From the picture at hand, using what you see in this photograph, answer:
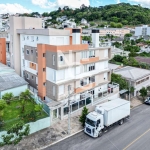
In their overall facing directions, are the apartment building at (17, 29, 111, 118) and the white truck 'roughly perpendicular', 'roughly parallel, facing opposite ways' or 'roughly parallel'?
roughly perpendicular

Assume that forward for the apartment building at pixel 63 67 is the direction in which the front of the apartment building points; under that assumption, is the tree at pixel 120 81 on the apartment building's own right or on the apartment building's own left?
on the apartment building's own left

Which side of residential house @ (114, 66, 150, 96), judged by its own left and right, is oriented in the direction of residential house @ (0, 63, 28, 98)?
right

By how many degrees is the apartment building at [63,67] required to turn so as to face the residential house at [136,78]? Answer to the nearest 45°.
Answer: approximately 90° to its left

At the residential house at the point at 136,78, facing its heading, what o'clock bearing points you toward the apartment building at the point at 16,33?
The apartment building is roughly at 4 o'clock from the residential house.

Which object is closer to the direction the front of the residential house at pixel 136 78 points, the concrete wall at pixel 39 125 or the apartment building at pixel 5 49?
the concrete wall
